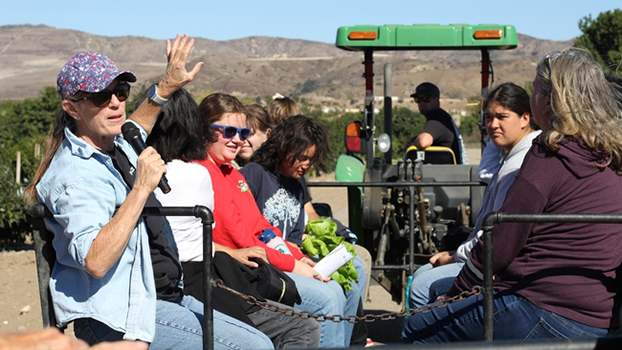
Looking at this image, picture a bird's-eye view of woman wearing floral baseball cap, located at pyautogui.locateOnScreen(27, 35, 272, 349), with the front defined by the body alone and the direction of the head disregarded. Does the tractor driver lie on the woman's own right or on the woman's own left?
on the woman's own left

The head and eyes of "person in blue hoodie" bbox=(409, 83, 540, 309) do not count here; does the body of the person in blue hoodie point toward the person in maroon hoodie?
no

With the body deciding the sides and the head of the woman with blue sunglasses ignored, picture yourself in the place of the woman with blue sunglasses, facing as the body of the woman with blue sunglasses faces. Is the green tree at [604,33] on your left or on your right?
on your left

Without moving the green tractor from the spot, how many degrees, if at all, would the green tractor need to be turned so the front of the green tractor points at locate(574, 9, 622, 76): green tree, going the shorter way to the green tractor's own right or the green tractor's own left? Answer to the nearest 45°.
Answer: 0° — it already faces it

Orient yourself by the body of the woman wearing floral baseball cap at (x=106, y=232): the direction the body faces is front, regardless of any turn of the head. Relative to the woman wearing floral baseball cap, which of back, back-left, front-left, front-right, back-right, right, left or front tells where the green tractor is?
left

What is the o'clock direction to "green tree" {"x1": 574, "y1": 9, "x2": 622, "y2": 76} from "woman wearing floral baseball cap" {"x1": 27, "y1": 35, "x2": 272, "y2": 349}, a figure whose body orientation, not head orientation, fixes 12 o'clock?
The green tree is roughly at 9 o'clock from the woman wearing floral baseball cap.

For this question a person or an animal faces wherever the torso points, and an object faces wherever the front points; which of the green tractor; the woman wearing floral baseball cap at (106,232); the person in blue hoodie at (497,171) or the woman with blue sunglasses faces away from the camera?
the green tractor

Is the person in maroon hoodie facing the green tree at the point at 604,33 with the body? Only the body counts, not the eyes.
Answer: no

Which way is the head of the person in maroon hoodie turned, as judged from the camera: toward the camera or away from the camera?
away from the camera

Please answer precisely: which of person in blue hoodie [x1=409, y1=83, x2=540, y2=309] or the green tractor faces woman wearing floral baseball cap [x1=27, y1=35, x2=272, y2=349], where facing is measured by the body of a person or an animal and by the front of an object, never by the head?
the person in blue hoodie

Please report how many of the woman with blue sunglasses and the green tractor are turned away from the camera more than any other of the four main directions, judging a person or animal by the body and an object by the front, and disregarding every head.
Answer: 1

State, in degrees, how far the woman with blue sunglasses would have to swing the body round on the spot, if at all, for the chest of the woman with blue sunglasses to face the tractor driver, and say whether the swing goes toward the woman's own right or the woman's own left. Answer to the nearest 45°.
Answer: approximately 90° to the woman's own left

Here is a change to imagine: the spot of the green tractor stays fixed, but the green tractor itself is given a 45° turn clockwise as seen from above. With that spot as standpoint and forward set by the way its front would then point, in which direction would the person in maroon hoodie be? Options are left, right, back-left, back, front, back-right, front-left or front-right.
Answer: back-right

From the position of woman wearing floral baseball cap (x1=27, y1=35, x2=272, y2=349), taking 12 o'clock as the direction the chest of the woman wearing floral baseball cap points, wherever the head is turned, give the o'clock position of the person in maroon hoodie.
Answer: The person in maroon hoodie is roughly at 11 o'clock from the woman wearing floral baseball cap.

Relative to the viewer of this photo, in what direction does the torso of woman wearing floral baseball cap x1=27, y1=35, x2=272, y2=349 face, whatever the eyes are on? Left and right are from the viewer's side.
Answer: facing the viewer and to the right of the viewer

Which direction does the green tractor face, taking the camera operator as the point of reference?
facing away from the viewer

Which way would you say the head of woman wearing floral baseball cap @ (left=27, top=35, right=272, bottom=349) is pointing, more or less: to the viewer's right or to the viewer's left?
to the viewer's right

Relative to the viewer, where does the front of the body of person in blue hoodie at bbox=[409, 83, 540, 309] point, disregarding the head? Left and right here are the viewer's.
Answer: facing the viewer and to the left of the viewer
